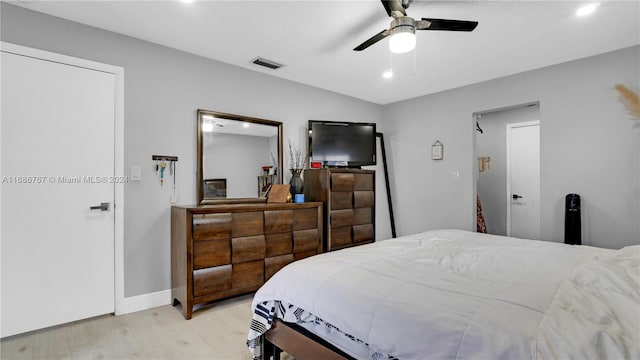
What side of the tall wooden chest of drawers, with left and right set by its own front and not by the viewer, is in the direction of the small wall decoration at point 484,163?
left

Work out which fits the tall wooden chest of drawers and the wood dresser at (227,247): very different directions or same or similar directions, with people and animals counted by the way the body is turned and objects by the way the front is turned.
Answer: same or similar directions

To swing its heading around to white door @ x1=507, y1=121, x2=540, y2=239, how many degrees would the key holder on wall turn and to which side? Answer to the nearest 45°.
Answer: approximately 90° to its left

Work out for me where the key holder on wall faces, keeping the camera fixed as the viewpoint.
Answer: facing the viewer

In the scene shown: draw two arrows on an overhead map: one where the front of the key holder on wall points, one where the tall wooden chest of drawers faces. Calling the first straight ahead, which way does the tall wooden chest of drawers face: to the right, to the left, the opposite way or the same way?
the same way

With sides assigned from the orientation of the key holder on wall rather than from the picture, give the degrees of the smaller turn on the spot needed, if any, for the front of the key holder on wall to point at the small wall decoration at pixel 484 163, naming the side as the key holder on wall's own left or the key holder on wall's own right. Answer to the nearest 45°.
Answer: approximately 90° to the key holder on wall's own left

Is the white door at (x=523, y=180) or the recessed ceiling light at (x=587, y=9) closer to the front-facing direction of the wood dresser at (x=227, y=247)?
the recessed ceiling light

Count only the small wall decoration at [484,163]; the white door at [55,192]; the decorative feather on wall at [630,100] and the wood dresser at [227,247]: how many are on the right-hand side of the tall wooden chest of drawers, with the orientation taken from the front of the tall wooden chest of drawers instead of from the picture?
2

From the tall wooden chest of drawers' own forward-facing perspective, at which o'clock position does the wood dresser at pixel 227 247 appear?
The wood dresser is roughly at 3 o'clock from the tall wooden chest of drawers.

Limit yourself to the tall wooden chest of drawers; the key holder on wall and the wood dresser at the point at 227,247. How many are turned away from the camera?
0

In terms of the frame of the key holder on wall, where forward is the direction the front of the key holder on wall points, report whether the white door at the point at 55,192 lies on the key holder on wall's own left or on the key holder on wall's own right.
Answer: on the key holder on wall's own right

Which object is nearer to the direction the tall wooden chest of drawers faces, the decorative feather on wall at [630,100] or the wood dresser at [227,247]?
the decorative feather on wall

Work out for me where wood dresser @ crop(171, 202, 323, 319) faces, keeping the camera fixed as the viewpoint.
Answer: facing the viewer and to the right of the viewer

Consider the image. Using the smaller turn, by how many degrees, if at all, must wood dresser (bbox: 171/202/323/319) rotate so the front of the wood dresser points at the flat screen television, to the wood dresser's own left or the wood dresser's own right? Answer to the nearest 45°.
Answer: approximately 90° to the wood dresser's own left

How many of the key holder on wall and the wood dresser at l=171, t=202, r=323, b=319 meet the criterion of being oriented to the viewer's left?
0

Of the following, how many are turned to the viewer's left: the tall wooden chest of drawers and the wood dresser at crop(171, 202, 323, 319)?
0

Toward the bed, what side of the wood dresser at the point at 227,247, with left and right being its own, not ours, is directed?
front
